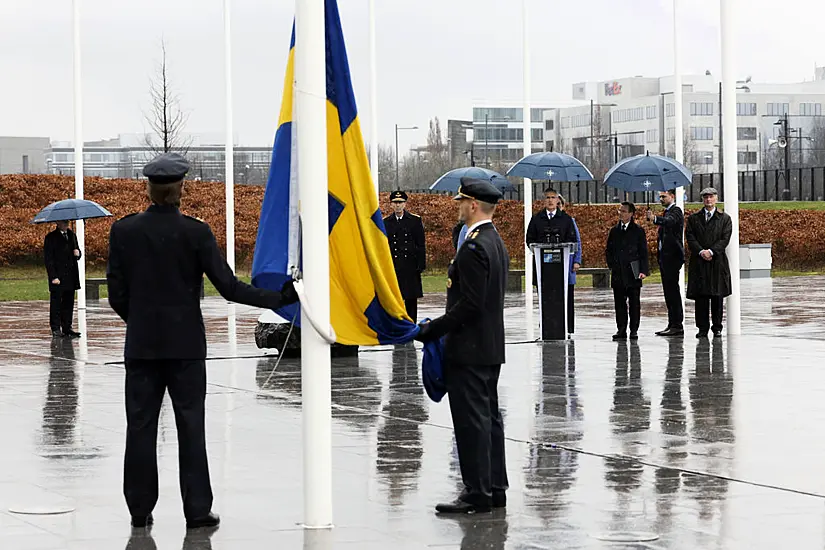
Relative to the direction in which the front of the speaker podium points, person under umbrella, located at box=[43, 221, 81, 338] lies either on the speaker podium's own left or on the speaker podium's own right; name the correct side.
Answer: on the speaker podium's own right

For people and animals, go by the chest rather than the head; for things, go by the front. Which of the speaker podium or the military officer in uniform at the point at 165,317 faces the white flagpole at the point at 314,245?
the speaker podium

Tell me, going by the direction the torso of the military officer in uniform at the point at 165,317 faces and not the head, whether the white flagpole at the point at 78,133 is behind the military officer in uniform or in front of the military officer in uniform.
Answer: in front

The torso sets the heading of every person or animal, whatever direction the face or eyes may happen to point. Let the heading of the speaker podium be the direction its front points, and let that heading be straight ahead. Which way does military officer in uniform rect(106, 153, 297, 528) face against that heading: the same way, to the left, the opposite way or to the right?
the opposite way

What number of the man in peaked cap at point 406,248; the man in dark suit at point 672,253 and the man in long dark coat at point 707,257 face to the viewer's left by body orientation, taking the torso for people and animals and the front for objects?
1

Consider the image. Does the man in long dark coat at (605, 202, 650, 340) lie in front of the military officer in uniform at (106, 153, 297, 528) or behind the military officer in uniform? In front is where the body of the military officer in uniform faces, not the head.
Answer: in front

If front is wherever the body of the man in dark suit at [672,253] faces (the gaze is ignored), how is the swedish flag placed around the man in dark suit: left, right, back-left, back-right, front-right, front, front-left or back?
left

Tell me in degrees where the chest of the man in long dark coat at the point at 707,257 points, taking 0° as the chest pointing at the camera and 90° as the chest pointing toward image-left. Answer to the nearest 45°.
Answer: approximately 0°

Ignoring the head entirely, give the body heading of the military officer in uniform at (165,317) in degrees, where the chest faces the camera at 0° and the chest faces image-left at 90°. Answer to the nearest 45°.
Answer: approximately 180°

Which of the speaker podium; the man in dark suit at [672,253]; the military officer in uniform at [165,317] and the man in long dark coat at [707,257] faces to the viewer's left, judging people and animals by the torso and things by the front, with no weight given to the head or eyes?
the man in dark suit

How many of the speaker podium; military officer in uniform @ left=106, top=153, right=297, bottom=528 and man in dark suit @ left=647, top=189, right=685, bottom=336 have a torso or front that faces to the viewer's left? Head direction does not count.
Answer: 1

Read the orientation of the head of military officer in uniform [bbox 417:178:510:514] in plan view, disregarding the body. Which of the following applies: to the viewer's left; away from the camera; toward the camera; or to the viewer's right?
to the viewer's left

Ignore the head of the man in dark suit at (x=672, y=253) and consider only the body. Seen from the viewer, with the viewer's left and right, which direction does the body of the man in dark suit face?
facing to the left of the viewer

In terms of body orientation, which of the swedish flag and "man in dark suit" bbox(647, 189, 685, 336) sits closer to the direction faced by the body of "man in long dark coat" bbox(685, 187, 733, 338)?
the swedish flag
